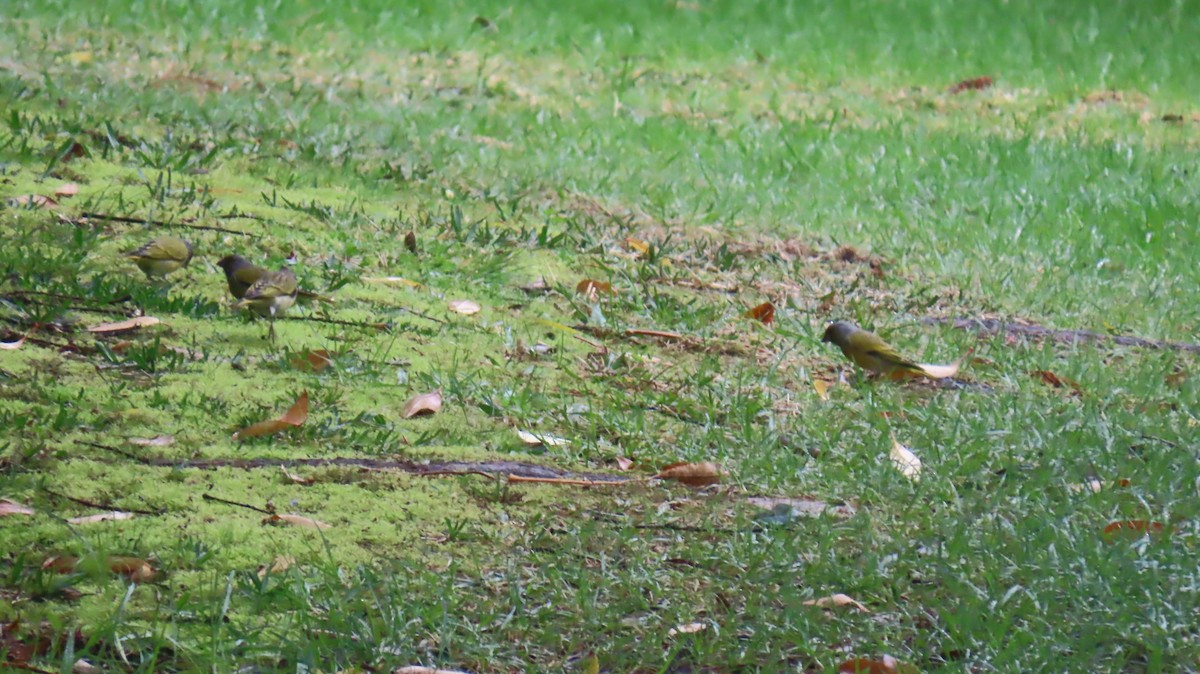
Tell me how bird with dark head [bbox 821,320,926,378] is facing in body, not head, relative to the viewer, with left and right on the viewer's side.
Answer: facing to the left of the viewer

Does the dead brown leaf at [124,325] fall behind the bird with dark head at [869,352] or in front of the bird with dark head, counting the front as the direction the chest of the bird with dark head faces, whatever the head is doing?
in front

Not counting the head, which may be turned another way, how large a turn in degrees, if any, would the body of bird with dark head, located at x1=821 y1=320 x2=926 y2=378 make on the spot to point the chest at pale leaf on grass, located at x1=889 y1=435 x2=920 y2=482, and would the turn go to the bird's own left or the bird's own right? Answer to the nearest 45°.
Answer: approximately 90° to the bird's own left

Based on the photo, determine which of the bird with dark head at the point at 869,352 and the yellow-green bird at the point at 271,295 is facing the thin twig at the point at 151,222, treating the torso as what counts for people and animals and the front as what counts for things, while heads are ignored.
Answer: the bird with dark head

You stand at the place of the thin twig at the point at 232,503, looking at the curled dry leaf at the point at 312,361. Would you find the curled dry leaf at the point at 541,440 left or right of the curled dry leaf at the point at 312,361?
right
